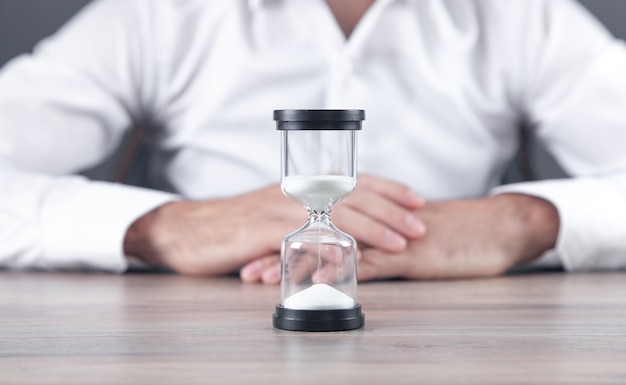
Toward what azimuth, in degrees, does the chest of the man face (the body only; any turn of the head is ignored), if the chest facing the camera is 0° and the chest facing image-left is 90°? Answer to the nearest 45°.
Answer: approximately 0°

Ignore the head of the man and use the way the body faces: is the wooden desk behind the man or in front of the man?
in front

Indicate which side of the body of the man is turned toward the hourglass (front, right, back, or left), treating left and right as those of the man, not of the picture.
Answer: front
